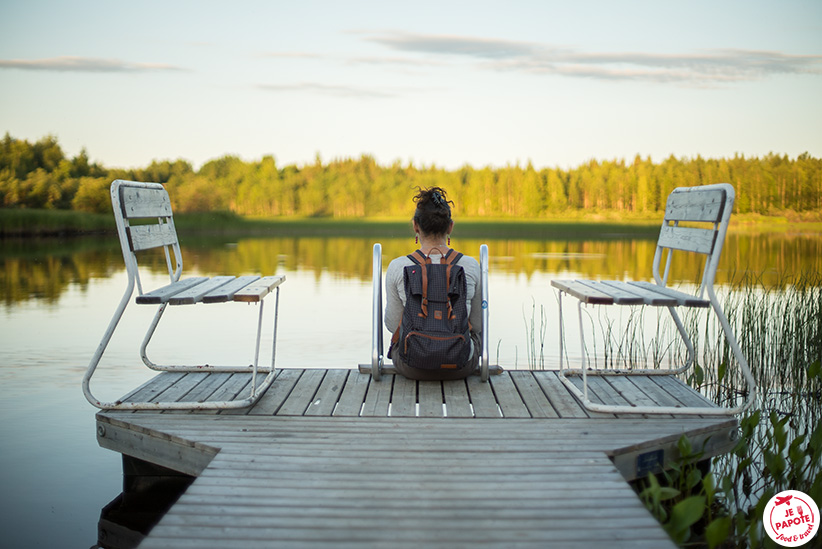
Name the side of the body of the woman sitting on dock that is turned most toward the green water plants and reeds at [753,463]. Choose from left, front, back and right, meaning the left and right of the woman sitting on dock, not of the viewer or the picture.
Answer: right

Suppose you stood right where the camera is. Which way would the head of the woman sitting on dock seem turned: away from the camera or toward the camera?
away from the camera

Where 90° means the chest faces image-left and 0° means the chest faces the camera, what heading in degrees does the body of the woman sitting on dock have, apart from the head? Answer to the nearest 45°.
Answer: approximately 180°

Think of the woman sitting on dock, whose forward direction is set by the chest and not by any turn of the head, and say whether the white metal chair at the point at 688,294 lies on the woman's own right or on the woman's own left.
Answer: on the woman's own right

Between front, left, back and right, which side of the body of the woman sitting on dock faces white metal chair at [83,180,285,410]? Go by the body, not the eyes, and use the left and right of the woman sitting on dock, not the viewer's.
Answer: left
